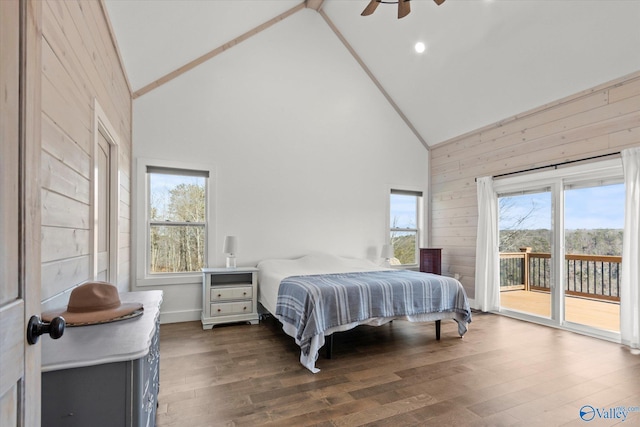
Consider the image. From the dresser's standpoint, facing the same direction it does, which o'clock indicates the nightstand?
The nightstand is roughly at 10 o'clock from the dresser.

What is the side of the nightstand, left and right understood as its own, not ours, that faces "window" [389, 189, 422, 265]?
left

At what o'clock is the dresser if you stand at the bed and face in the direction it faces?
The dresser is roughly at 2 o'clock from the bed.

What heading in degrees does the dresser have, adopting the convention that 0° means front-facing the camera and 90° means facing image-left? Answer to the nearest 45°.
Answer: approximately 270°

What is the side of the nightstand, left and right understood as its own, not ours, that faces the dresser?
front

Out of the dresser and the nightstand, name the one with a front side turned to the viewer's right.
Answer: the dresser

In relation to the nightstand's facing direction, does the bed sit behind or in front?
in front

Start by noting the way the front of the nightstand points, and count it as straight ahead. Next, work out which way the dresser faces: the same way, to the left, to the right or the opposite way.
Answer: to the left

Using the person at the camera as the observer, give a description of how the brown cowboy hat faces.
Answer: facing to the right of the viewer

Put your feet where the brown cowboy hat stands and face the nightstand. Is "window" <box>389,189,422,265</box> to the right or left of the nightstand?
right

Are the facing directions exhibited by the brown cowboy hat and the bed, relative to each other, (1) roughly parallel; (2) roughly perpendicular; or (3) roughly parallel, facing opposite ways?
roughly perpendicular

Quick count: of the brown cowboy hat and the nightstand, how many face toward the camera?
1

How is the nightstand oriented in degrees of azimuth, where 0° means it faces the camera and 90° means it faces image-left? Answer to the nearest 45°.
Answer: approximately 0°

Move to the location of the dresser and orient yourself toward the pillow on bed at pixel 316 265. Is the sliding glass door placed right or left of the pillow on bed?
right
